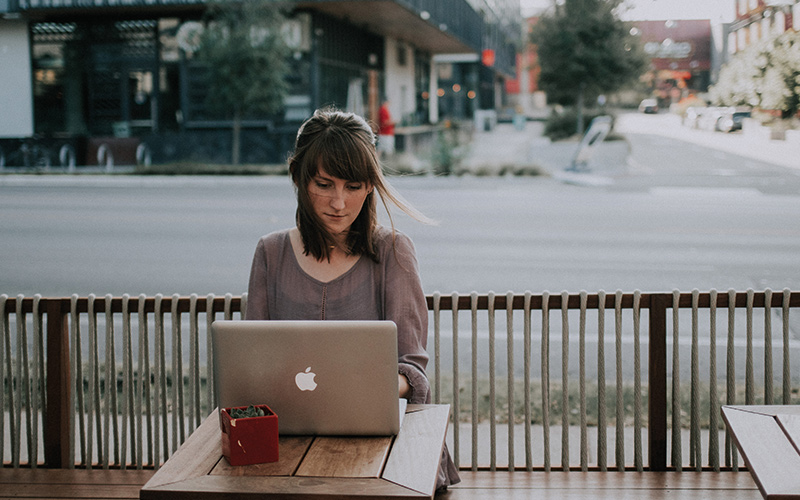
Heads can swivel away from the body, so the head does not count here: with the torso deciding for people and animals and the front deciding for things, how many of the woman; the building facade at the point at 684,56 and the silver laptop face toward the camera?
2

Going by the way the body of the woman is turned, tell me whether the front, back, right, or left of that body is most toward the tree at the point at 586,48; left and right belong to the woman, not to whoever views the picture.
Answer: back

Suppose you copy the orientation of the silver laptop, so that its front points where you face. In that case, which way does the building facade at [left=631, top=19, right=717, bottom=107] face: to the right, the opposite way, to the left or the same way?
the opposite way

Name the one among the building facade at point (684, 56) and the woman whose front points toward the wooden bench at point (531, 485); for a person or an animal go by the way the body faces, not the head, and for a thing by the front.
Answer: the building facade

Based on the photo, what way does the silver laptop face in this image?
away from the camera

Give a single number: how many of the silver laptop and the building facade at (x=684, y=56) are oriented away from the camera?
1

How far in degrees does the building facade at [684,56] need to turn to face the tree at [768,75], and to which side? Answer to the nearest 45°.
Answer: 0° — it already faces it

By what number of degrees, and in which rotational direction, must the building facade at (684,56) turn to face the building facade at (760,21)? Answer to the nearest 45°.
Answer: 0° — it already faces it

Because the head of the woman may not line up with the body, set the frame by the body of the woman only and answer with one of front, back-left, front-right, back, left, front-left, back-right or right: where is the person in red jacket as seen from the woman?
back
